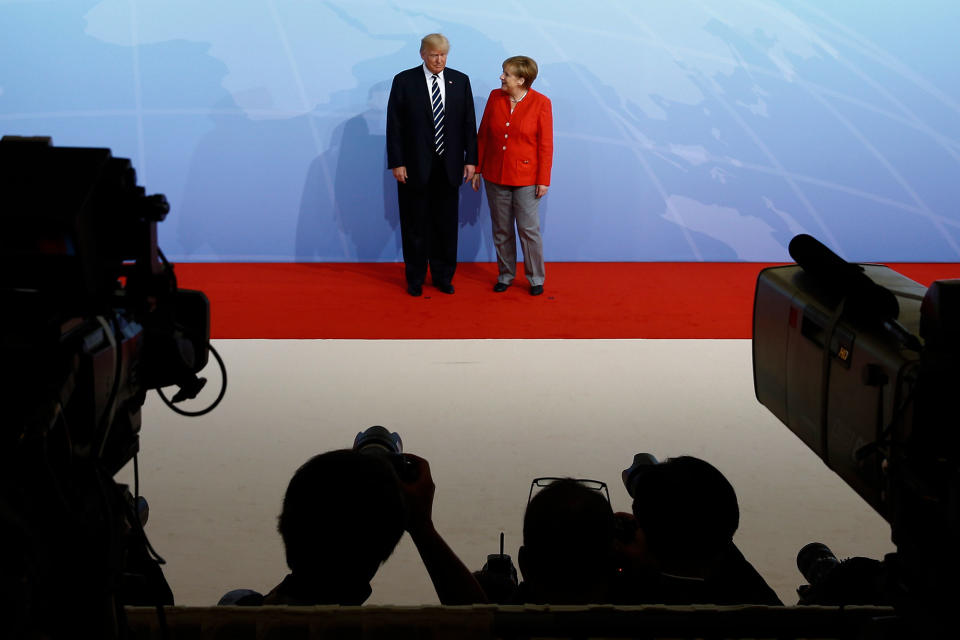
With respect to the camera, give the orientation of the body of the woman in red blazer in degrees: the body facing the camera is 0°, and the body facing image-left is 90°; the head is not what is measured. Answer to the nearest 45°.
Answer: approximately 45°

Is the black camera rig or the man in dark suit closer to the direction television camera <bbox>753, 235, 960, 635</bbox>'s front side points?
the man in dark suit

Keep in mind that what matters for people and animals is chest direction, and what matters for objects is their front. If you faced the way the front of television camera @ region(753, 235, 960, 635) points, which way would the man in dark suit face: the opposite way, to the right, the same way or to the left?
the opposite way

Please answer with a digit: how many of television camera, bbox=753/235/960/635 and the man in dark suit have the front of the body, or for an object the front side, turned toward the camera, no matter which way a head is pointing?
1

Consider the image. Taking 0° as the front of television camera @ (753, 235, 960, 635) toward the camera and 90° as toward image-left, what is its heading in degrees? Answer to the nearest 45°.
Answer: approximately 135°

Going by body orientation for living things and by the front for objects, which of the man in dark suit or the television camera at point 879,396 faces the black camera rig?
the man in dark suit

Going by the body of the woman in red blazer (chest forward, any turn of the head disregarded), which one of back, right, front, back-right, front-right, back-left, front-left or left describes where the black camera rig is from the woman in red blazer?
front-left
